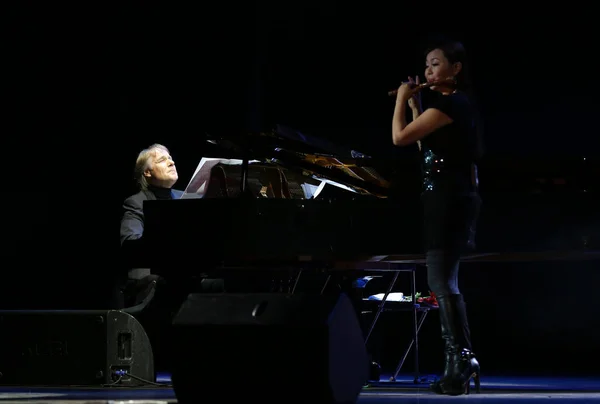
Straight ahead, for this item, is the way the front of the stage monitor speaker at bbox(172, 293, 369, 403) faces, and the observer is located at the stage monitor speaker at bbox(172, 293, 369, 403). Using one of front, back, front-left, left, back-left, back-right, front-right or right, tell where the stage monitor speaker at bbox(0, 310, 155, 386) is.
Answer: front-left

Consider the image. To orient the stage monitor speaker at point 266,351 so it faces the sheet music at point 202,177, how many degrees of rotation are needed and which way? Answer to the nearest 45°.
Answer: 0° — it already faces it

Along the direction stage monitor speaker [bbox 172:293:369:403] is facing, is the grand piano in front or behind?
in front

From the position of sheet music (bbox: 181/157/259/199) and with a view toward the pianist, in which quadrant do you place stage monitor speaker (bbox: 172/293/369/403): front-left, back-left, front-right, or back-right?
back-left

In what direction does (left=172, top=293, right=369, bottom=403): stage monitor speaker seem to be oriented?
away from the camera

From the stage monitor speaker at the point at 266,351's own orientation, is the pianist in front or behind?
in front
